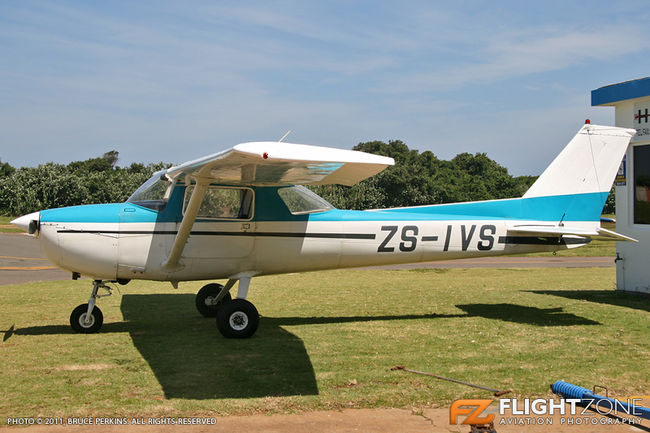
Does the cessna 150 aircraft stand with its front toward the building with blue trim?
no

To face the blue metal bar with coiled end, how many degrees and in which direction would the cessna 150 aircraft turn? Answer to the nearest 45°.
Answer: approximately 135° to its left

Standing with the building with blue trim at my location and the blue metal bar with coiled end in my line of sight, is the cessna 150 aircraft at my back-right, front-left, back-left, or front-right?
front-right

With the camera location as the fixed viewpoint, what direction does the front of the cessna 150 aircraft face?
facing to the left of the viewer
